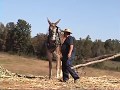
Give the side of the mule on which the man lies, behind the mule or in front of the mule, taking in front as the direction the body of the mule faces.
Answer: in front

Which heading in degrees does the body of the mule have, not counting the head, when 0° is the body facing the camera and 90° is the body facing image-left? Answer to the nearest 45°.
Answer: approximately 0°

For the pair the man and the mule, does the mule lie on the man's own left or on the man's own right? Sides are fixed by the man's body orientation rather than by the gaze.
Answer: on the man's own right
